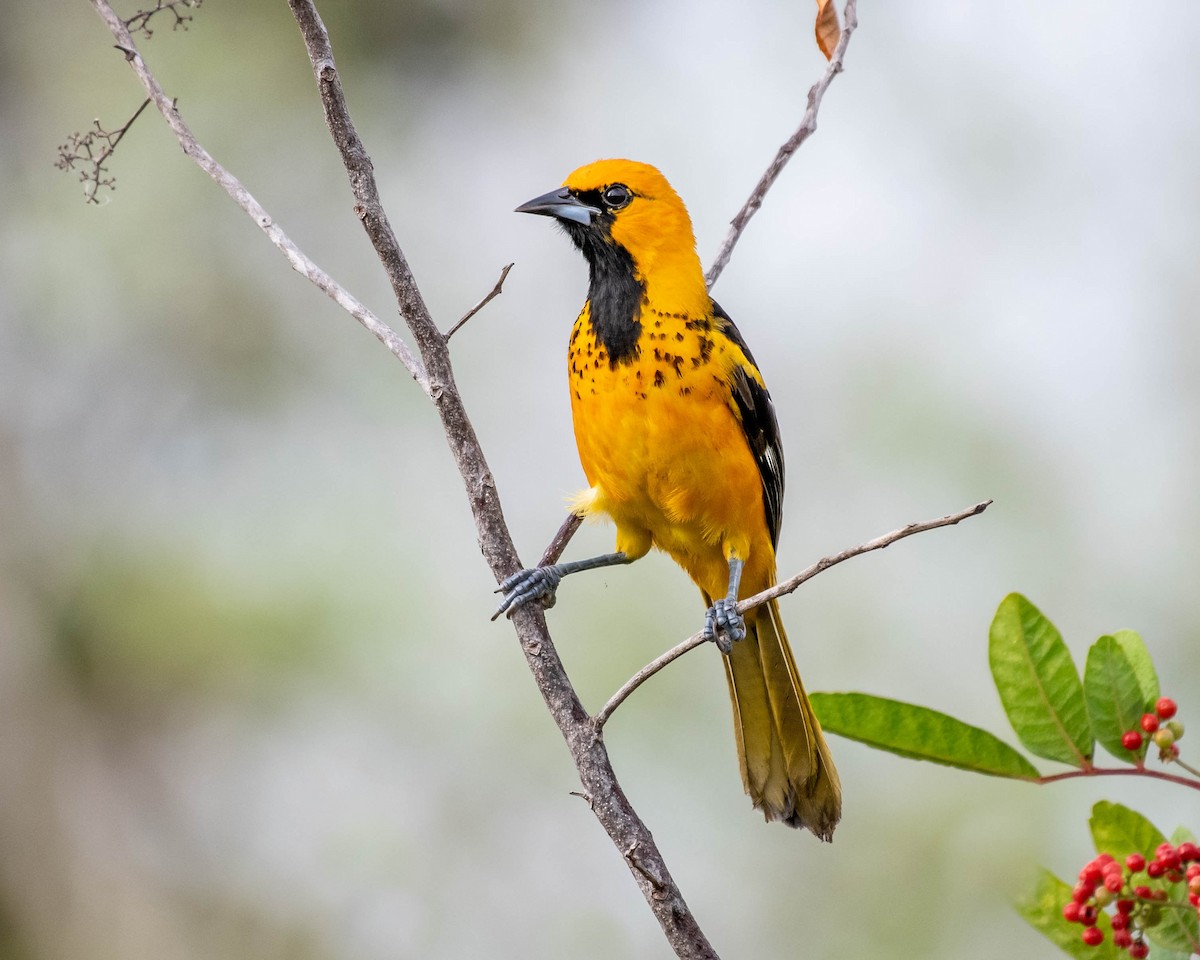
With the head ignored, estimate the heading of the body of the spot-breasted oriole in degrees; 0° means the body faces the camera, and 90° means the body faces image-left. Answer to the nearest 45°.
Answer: approximately 45°
